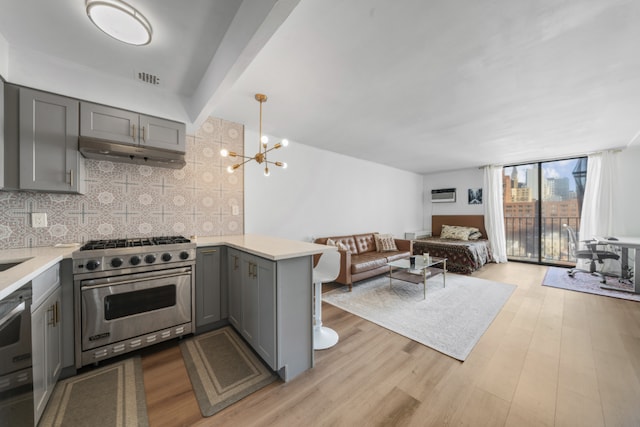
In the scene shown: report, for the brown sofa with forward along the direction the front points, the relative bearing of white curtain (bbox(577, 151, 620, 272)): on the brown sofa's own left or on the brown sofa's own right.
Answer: on the brown sofa's own left

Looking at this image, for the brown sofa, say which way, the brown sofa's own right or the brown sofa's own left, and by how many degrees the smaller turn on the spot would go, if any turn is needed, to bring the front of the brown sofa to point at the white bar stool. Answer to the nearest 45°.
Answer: approximately 45° to the brown sofa's own right

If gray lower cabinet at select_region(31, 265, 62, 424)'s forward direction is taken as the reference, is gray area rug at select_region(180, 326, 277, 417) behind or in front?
in front

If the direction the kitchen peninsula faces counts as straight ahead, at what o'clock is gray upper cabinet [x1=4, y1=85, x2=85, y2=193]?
The gray upper cabinet is roughly at 2 o'clock from the kitchen peninsula.

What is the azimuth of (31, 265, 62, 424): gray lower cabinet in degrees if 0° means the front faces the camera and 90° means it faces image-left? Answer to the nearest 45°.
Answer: approximately 270°

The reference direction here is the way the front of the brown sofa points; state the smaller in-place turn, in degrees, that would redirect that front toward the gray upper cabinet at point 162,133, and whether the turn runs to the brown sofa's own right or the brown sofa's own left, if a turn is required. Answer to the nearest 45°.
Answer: approximately 90° to the brown sofa's own right

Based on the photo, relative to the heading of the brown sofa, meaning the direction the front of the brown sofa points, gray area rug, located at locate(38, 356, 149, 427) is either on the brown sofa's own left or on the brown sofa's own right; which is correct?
on the brown sofa's own right

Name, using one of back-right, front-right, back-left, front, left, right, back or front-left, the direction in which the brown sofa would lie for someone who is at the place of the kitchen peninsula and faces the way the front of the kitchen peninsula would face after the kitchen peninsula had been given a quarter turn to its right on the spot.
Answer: right

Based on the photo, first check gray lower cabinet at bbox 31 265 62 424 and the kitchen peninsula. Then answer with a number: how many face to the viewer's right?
1

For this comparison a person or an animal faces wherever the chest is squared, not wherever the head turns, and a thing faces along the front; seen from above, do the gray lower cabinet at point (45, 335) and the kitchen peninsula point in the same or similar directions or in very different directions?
very different directions

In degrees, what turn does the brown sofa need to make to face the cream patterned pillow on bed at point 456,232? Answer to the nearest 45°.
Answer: approximately 90° to its left

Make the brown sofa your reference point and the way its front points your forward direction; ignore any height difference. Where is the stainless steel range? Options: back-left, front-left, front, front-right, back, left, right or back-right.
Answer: right

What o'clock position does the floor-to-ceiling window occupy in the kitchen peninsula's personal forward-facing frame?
The floor-to-ceiling window is roughly at 7 o'clock from the kitchen peninsula.

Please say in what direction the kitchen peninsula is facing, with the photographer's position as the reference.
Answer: facing the viewer and to the left of the viewer

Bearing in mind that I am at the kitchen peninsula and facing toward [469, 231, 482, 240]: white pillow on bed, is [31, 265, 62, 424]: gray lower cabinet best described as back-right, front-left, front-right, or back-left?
back-left

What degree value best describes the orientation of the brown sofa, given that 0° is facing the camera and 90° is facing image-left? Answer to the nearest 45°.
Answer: approximately 315°
